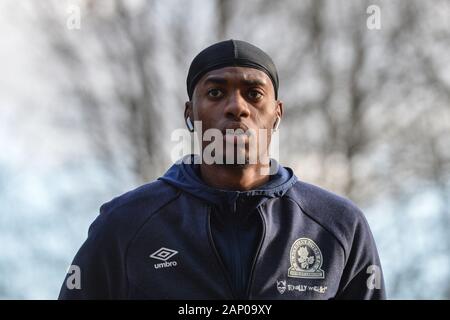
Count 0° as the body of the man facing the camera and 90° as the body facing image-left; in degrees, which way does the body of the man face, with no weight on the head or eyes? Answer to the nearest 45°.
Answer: approximately 0°
